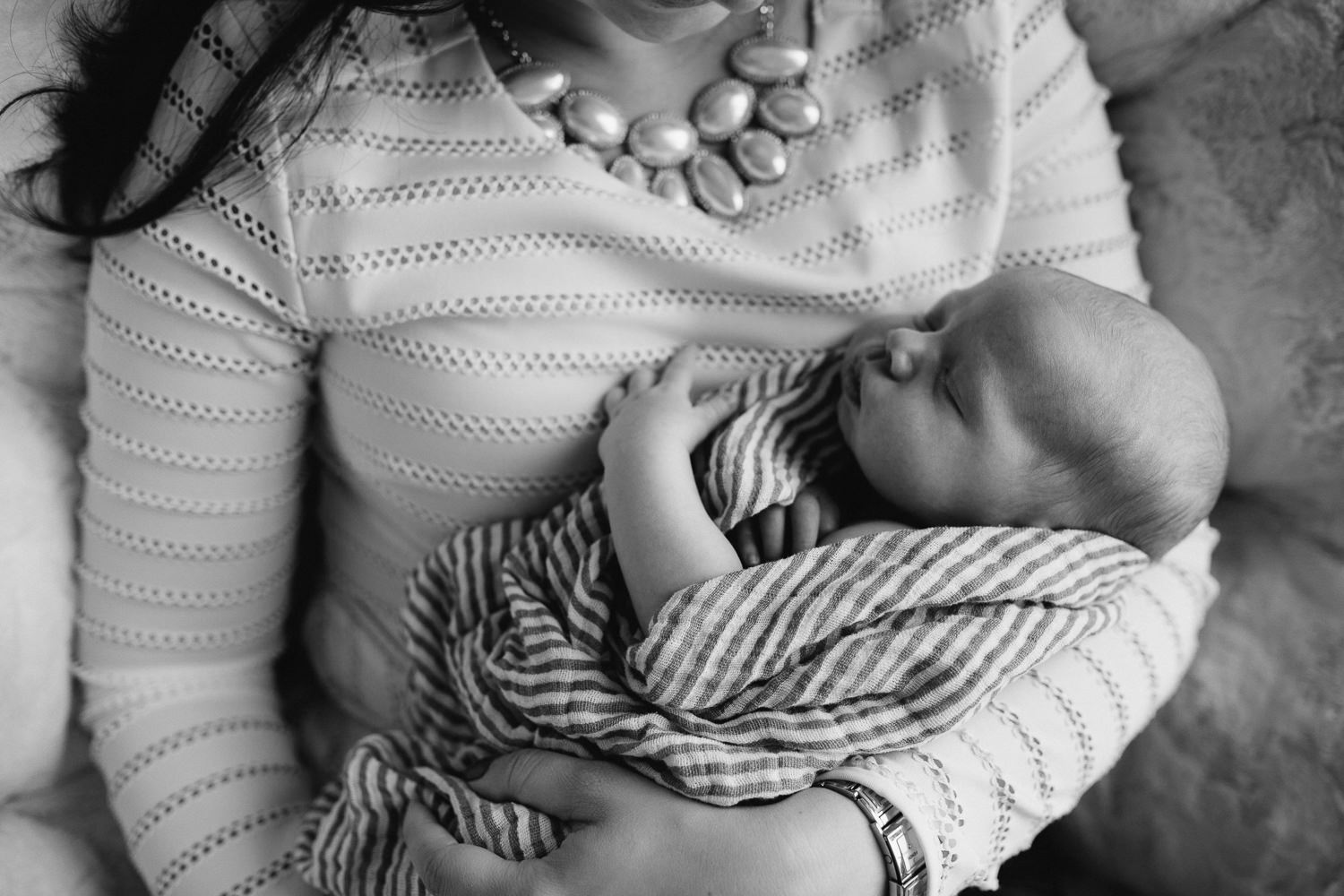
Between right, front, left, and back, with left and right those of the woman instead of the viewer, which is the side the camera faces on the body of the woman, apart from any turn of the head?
front
